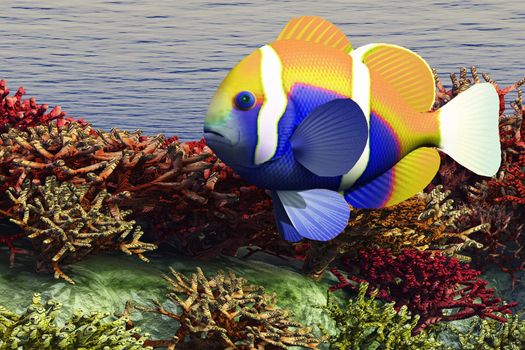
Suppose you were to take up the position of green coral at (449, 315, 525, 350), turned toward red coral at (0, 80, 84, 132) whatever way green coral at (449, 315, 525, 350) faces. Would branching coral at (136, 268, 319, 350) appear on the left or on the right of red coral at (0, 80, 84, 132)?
left

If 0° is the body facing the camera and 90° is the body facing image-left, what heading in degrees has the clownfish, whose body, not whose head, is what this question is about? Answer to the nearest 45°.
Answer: approximately 90°

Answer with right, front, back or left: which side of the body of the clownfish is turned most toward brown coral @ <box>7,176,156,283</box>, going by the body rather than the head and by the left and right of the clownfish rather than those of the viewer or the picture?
front

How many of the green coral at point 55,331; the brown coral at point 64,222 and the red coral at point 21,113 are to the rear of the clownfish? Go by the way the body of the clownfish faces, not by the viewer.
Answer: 0

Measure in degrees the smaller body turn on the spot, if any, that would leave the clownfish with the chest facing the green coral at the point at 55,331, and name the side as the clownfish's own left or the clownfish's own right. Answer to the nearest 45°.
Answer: approximately 45° to the clownfish's own left

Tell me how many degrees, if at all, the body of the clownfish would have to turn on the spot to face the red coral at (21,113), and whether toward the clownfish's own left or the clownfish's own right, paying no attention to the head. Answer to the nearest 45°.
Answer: approximately 45° to the clownfish's own right

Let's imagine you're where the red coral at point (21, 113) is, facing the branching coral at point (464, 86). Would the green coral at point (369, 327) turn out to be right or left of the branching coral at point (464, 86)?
right
